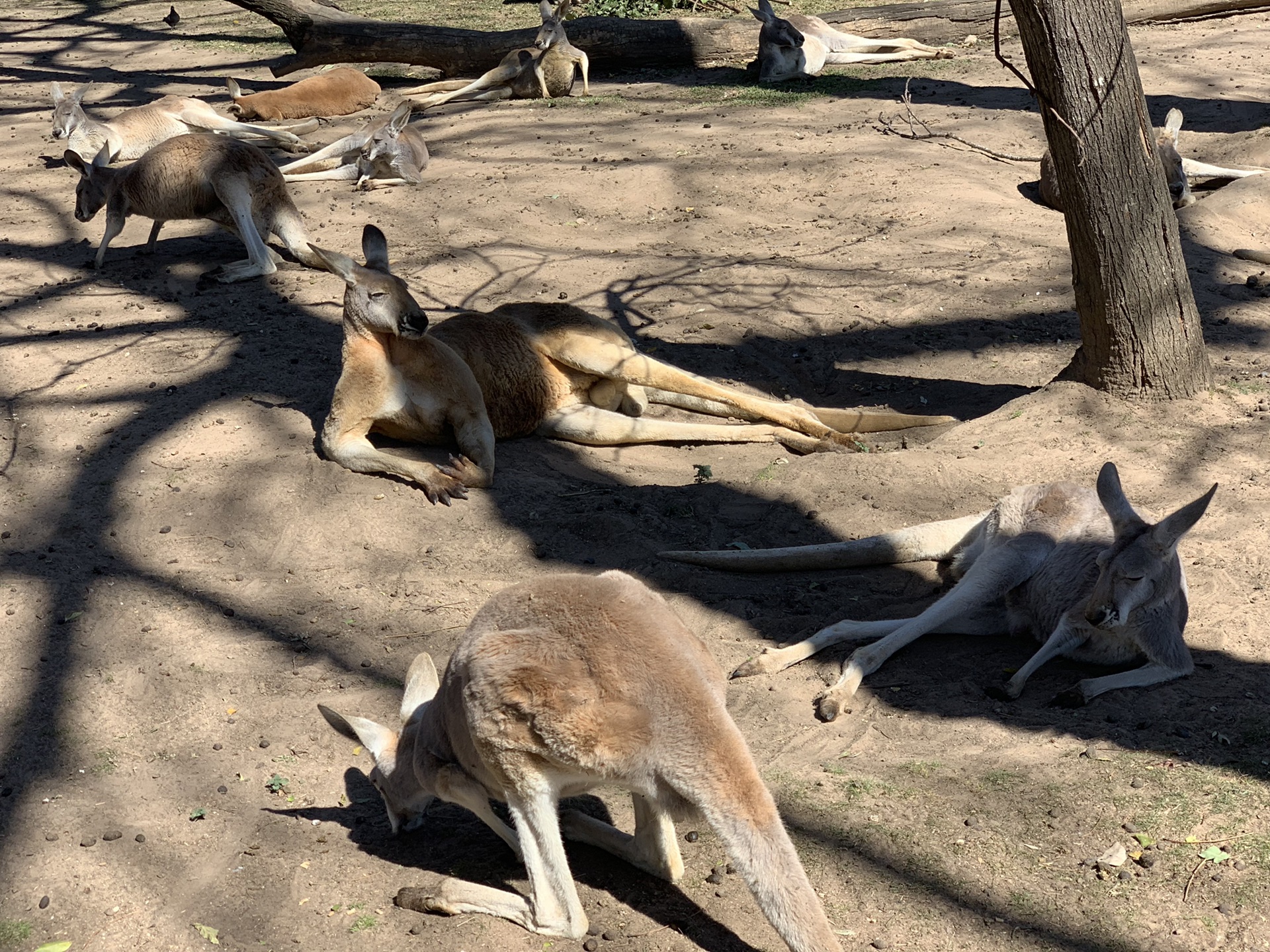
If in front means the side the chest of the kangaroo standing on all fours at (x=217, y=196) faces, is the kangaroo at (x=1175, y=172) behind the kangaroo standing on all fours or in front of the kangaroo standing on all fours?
behind

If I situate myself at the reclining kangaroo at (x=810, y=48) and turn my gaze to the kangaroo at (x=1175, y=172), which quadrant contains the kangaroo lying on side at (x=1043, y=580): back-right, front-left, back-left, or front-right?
front-right

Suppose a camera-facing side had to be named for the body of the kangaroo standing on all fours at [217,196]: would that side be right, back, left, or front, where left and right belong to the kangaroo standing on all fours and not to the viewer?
left

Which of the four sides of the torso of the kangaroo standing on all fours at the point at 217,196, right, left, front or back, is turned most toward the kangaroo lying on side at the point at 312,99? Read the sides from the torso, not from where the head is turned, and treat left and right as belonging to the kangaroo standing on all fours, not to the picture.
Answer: right

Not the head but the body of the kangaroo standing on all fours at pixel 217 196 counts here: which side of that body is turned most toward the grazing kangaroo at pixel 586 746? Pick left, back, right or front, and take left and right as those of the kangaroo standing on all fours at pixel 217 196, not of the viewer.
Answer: left

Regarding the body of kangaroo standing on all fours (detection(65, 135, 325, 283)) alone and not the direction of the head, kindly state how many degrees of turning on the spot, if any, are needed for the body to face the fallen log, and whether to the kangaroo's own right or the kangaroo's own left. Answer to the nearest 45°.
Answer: approximately 135° to the kangaroo's own right

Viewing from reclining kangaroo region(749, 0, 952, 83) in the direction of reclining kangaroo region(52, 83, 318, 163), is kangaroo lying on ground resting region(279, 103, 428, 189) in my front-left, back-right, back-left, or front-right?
front-left

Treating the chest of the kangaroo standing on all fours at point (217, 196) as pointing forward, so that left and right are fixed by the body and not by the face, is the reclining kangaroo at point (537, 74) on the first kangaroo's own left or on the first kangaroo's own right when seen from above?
on the first kangaroo's own right

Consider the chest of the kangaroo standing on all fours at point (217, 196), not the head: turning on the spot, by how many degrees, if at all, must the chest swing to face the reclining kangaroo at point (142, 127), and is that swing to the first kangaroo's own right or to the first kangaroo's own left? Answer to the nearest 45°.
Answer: approximately 90° to the first kangaroo's own right

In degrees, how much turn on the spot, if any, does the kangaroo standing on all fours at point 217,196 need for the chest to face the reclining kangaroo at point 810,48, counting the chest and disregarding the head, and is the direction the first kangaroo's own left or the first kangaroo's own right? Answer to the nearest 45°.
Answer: approximately 135° to the first kangaroo's own right
